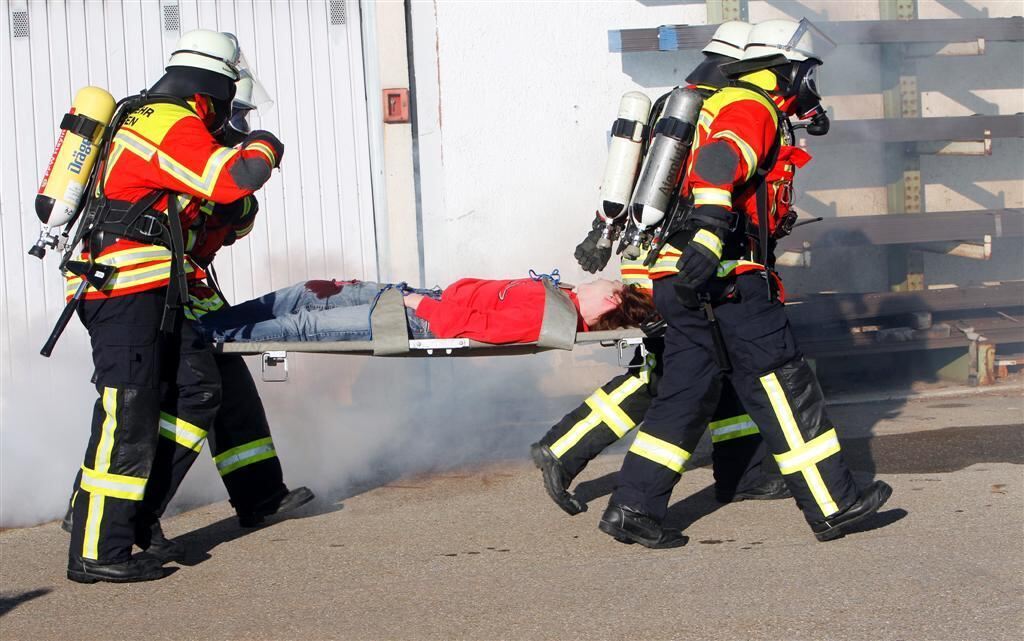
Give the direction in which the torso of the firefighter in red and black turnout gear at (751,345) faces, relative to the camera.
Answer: to the viewer's right

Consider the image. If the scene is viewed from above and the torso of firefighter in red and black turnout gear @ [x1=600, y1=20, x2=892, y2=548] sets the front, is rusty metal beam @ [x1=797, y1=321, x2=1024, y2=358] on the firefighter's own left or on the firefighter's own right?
on the firefighter's own left

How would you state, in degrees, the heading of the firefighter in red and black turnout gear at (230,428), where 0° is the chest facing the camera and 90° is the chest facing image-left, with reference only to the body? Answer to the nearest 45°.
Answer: approximately 270°

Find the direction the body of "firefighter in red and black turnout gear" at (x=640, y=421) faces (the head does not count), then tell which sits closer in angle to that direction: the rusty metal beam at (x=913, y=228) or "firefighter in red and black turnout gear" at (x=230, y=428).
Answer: the rusty metal beam

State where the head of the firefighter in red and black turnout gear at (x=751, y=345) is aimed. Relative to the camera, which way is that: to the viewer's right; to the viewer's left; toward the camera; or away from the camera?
to the viewer's right

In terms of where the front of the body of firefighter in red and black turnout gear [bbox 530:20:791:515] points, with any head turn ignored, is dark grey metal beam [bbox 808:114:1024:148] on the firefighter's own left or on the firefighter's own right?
on the firefighter's own left

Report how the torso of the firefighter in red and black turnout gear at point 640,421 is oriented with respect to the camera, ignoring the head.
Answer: to the viewer's right

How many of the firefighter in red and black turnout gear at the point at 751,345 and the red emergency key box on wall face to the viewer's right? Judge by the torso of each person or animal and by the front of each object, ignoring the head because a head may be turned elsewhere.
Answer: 1

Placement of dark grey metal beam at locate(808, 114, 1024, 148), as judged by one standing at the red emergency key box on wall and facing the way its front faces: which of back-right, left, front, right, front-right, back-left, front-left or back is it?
left
